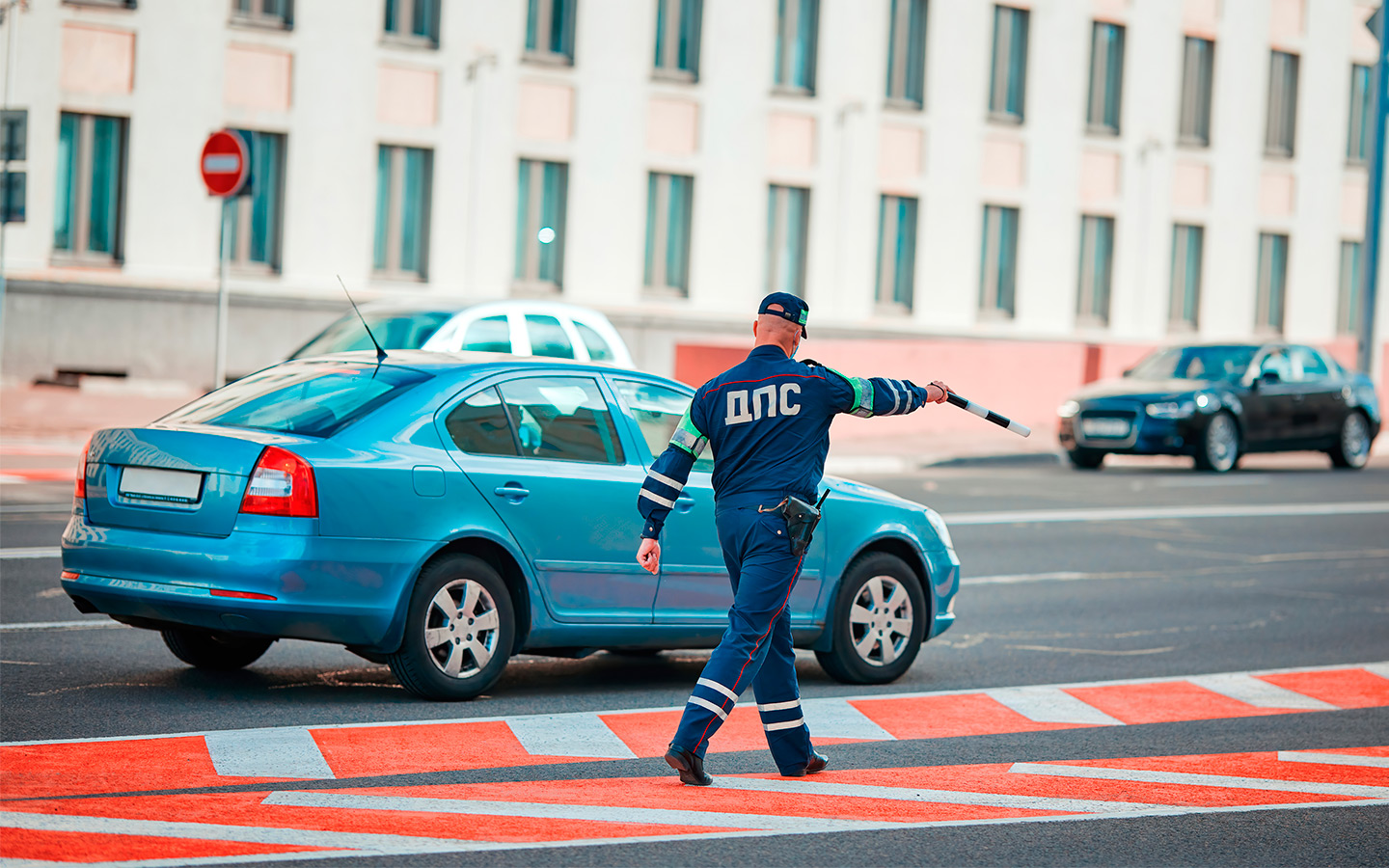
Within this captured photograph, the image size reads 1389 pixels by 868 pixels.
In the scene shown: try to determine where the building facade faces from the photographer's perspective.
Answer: facing the viewer and to the right of the viewer

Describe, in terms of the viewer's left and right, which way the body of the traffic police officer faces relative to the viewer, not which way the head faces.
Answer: facing away from the viewer and to the right of the viewer

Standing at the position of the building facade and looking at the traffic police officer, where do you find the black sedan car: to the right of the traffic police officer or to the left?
left

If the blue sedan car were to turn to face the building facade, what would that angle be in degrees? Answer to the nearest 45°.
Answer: approximately 45° to its left

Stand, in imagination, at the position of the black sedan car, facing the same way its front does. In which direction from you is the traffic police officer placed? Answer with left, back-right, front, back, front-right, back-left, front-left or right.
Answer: front-left

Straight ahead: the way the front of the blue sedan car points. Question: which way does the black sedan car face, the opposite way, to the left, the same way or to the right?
the opposite way

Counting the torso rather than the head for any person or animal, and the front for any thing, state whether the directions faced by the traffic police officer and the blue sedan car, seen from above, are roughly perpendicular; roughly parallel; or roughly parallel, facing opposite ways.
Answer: roughly parallel

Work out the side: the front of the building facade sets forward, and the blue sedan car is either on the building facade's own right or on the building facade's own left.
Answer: on the building facade's own right

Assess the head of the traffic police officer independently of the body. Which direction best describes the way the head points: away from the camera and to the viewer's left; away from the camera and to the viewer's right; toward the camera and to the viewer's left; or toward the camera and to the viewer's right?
away from the camera and to the viewer's right

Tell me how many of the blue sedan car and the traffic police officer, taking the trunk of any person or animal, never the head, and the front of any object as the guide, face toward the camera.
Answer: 0

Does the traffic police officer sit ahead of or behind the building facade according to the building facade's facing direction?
ahead

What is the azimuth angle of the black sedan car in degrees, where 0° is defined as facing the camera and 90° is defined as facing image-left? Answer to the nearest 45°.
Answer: approximately 45°

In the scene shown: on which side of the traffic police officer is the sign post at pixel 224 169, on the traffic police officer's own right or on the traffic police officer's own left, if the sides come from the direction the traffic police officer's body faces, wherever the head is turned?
on the traffic police officer's own left

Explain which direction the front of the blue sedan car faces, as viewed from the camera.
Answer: facing away from the viewer and to the right of the viewer

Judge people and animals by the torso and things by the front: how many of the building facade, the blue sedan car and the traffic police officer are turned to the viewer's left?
0

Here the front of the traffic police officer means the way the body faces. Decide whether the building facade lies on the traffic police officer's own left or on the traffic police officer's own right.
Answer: on the traffic police officer's own left

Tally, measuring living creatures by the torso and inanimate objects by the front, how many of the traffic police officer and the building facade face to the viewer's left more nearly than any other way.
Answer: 0

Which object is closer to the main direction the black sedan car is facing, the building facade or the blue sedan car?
the blue sedan car
